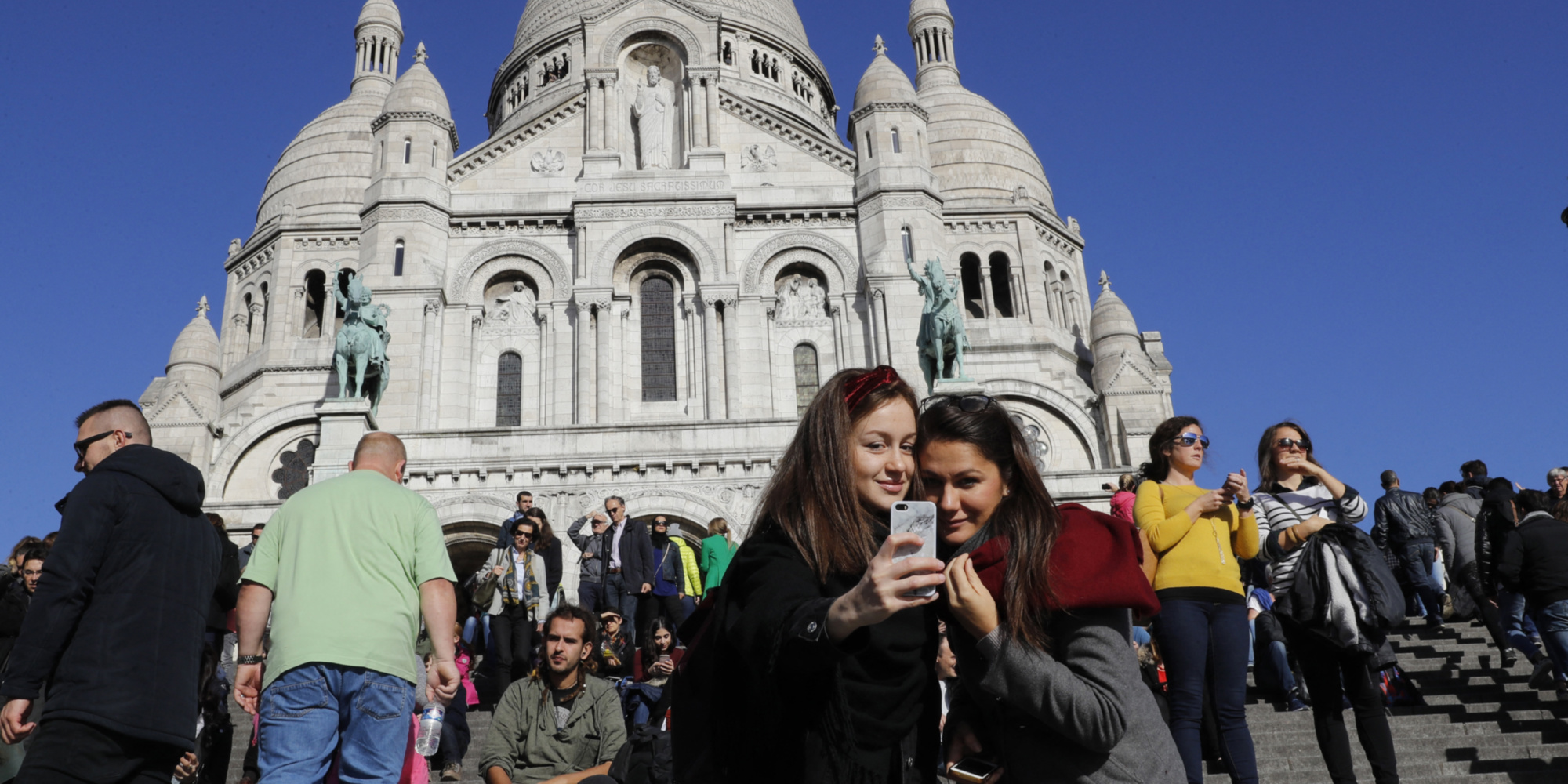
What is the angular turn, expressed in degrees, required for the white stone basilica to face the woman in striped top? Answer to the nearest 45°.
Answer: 0° — it already faces them

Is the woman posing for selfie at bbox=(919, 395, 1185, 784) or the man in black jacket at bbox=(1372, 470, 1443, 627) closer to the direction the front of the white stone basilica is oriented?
the woman posing for selfie

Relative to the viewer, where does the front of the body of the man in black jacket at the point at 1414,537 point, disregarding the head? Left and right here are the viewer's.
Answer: facing away from the viewer and to the left of the viewer

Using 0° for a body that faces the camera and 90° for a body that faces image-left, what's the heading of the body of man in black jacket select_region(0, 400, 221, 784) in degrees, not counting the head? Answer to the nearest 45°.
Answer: approximately 135°

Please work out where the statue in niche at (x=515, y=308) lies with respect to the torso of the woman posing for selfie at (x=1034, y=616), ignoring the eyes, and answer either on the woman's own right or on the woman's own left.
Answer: on the woman's own right

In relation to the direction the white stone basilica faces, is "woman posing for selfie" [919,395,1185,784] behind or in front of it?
in front

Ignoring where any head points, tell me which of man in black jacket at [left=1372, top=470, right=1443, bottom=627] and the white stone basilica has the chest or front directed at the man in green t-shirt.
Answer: the white stone basilica

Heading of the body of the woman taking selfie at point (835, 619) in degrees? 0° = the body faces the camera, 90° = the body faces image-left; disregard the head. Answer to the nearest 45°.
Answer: approximately 315°

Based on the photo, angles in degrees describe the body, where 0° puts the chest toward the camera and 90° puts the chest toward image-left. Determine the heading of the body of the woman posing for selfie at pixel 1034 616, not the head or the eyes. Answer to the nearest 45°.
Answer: approximately 45°

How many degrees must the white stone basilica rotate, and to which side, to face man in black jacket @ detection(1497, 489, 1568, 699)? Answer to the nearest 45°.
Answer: approximately 45° to its left

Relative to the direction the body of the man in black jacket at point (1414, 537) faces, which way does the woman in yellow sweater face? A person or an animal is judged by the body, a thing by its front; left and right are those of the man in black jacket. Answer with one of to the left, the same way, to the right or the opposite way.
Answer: the opposite way

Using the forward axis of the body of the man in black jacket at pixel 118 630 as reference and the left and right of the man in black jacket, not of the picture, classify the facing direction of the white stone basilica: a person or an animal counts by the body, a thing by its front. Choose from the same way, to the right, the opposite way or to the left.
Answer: to the left
